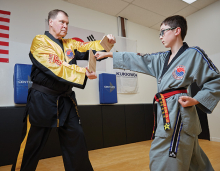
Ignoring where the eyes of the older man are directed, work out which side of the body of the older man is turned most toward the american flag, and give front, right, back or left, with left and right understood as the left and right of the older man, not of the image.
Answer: back

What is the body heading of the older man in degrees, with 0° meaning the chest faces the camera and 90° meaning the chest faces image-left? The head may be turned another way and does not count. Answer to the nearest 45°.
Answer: approximately 315°

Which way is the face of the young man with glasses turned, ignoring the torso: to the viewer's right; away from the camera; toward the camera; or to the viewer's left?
to the viewer's left
